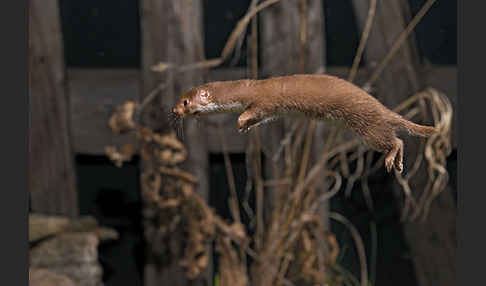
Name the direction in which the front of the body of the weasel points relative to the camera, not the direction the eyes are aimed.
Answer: to the viewer's left

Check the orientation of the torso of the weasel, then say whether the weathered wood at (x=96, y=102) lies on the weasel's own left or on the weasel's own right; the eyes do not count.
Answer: on the weasel's own right

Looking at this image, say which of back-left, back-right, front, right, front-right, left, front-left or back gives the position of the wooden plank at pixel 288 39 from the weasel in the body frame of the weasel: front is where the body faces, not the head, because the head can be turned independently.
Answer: right

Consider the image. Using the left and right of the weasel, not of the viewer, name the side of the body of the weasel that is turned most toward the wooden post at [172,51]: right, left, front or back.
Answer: right

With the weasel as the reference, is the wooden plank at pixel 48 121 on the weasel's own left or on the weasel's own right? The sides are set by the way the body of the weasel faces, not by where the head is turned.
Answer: on the weasel's own right

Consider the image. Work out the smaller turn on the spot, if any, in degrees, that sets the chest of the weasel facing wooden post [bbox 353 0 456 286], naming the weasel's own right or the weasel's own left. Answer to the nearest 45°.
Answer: approximately 90° to the weasel's own right
